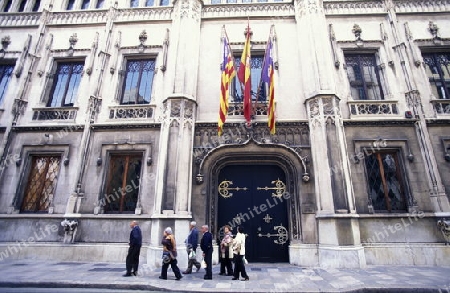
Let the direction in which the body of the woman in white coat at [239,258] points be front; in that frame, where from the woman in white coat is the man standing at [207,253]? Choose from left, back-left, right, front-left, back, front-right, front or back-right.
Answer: front

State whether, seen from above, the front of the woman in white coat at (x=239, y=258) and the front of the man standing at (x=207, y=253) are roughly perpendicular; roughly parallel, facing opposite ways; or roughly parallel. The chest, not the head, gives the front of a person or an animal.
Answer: roughly parallel

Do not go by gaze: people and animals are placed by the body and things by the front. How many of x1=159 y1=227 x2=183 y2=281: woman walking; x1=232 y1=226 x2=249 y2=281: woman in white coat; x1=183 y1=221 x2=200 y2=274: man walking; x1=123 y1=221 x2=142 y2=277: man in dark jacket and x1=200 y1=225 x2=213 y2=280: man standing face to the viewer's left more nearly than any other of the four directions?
5

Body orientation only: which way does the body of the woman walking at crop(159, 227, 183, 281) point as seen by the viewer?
to the viewer's left

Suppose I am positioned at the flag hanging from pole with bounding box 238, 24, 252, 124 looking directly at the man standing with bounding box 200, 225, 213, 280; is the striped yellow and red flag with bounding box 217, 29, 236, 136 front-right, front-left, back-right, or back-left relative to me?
front-right

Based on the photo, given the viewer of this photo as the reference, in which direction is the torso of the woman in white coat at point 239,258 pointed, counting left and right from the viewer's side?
facing to the left of the viewer

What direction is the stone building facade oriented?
toward the camera

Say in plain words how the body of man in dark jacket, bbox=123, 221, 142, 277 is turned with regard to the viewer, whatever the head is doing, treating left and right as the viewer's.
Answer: facing to the left of the viewer

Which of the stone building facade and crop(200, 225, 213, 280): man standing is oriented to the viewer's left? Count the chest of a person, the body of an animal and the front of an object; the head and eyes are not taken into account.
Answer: the man standing

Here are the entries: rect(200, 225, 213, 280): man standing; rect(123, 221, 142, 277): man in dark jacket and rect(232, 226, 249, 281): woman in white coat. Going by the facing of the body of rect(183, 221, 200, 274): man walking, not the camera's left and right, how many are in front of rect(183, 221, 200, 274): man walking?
1

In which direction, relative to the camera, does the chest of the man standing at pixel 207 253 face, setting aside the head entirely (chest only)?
to the viewer's left

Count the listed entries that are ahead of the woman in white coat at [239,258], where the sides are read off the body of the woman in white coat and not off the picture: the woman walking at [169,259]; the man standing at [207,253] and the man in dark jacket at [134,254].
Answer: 3

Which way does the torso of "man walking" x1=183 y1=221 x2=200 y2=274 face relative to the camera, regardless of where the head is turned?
to the viewer's left
